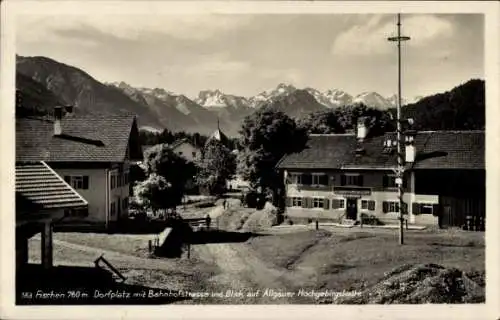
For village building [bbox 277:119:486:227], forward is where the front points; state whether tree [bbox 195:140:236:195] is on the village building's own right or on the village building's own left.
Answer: on the village building's own right

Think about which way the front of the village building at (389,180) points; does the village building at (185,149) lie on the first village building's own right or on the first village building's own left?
on the first village building's own right

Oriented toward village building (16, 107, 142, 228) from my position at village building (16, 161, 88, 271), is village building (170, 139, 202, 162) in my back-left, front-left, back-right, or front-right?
front-right

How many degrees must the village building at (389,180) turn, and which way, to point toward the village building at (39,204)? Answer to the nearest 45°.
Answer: approximately 45° to its right

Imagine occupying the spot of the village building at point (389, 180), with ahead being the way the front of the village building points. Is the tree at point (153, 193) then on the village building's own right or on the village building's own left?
on the village building's own right

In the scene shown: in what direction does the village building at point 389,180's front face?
toward the camera
